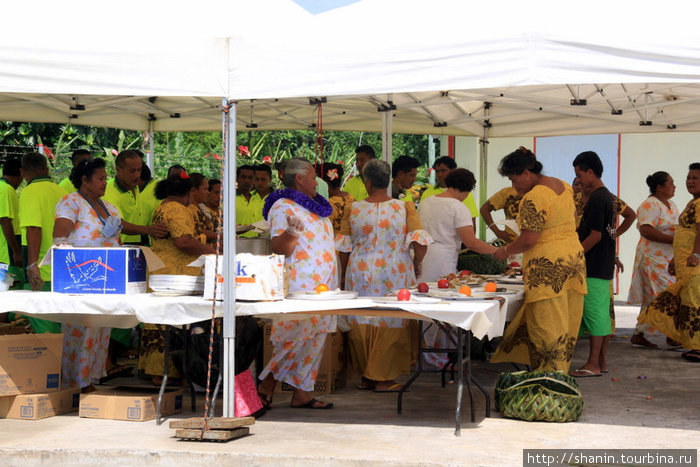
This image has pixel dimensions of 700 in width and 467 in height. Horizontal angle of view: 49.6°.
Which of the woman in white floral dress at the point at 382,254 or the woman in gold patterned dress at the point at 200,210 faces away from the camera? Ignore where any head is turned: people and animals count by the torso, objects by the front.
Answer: the woman in white floral dress

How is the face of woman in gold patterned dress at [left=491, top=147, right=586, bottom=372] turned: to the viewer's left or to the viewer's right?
to the viewer's left

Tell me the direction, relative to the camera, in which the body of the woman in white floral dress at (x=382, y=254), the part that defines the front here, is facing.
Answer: away from the camera

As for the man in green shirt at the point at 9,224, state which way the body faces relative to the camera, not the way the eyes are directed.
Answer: to the viewer's right
